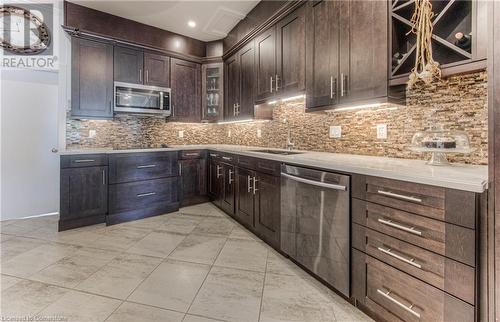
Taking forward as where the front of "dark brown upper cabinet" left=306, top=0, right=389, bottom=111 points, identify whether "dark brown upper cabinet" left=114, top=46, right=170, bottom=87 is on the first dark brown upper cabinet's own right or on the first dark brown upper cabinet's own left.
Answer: on the first dark brown upper cabinet's own right
